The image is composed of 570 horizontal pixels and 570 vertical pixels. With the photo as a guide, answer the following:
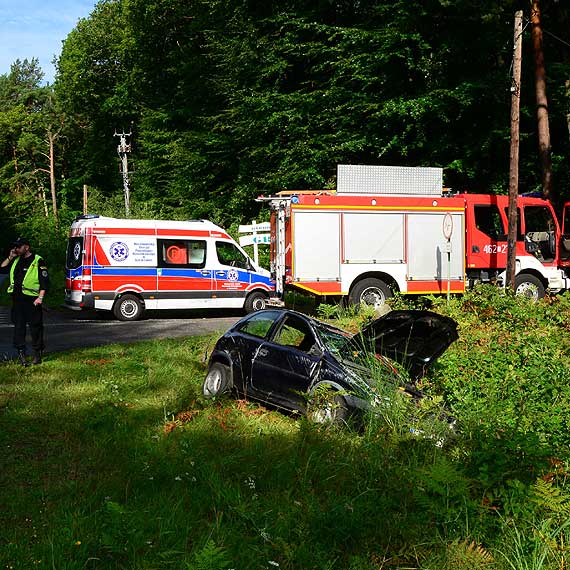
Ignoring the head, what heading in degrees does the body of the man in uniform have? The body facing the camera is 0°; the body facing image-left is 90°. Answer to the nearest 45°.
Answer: approximately 45°

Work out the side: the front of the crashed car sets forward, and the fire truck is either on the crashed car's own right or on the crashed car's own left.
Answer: on the crashed car's own left

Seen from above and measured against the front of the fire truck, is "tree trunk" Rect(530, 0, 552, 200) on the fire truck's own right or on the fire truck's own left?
on the fire truck's own left

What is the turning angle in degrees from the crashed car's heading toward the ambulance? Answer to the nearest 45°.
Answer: approximately 135° to its left

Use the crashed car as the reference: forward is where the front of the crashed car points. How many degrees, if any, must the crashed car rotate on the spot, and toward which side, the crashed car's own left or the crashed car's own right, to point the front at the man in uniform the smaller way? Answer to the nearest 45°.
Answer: approximately 180°

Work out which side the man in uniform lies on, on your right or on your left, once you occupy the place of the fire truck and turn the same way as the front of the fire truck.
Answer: on your right

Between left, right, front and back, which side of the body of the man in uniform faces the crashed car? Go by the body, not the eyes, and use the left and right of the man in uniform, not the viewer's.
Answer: left

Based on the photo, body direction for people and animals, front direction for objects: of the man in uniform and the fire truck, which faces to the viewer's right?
the fire truck

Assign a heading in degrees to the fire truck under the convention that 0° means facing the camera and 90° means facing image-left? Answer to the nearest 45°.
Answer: approximately 270°

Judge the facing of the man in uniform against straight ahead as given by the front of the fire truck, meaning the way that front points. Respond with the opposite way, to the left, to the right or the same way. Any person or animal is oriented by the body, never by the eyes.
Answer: to the right

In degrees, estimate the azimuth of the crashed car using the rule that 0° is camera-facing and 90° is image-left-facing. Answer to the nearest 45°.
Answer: approximately 315°

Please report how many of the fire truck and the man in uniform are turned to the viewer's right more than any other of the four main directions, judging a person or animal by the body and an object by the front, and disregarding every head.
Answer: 1
